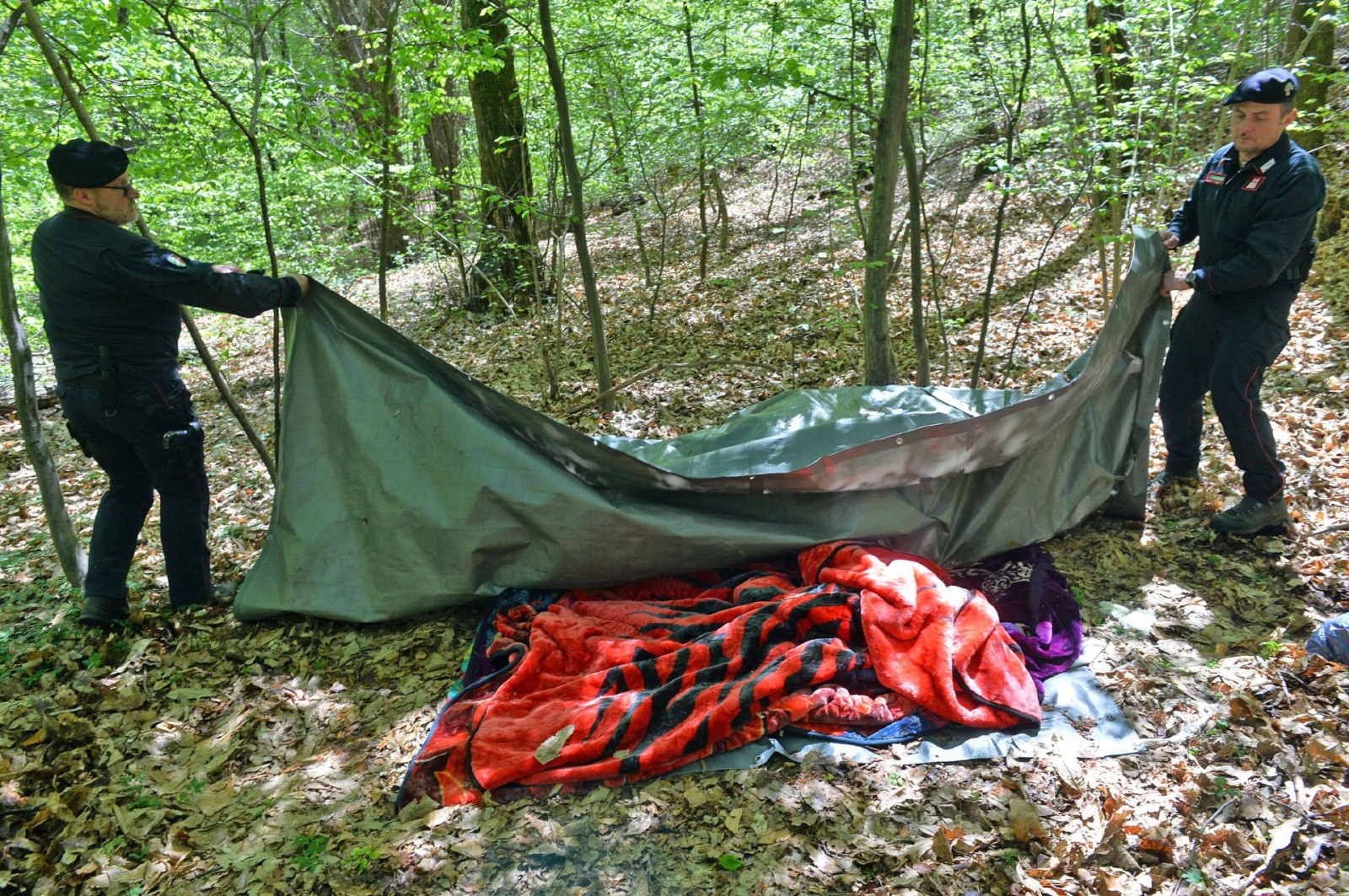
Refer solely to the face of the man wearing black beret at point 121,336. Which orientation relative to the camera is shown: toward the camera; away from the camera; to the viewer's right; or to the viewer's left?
to the viewer's right

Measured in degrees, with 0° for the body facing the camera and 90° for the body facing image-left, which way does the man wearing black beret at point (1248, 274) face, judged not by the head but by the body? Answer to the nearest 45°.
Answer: approximately 45°

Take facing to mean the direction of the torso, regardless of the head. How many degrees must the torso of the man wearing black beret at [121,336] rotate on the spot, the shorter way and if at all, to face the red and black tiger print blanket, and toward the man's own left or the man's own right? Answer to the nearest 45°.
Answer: approximately 90° to the man's own right

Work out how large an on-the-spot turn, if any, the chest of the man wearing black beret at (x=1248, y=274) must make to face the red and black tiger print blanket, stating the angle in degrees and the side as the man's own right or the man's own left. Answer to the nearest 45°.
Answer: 0° — they already face it

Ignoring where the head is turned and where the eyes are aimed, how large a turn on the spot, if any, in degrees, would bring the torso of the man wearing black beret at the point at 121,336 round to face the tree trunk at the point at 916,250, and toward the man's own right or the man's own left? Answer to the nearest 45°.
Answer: approximately 45° to the man's own right

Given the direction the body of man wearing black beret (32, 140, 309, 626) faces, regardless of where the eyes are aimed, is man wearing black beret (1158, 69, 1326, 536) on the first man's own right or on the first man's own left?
on the first man's own right

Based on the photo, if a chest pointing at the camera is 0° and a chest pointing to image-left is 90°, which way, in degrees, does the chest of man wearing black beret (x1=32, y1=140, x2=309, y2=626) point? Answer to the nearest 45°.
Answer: approximately 225°

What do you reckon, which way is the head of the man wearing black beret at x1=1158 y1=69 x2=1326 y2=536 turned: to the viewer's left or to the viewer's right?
to the viewer's left

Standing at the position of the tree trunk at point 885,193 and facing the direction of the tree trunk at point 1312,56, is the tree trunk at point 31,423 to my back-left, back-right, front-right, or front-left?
back-left

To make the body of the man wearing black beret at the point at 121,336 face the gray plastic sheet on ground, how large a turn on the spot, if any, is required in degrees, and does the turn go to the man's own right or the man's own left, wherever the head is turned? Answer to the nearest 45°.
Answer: approximately 90° to the man's own right
